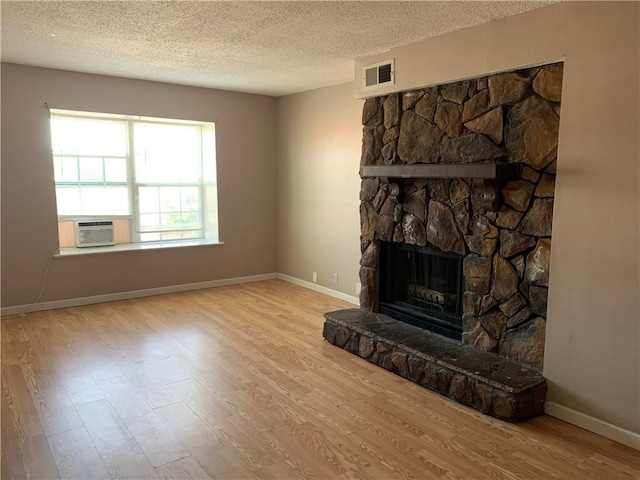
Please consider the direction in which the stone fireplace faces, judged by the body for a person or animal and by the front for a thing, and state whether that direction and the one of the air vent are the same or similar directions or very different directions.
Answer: same or similar directions

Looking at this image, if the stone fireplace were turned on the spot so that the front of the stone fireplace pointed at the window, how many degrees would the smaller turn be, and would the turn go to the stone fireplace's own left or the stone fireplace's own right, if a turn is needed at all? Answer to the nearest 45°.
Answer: approximately 45° to the stone fireplace's own right

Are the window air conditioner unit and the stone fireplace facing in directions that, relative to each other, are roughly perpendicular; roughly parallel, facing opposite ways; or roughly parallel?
roughly perpendicular

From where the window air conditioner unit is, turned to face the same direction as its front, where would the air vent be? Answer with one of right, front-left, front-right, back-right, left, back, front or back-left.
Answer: front-left

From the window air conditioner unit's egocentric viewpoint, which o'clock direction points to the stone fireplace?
The stone fireplace is roughly at 11 o'clock from the window air conditioner unit.

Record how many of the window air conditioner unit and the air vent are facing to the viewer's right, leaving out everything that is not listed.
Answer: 0

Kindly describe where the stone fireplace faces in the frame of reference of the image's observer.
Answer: facing the viewer and to the left of the viewer

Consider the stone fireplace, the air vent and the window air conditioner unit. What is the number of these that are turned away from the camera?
0

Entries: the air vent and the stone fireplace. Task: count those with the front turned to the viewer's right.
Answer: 0

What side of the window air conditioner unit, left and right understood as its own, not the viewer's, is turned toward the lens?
front
